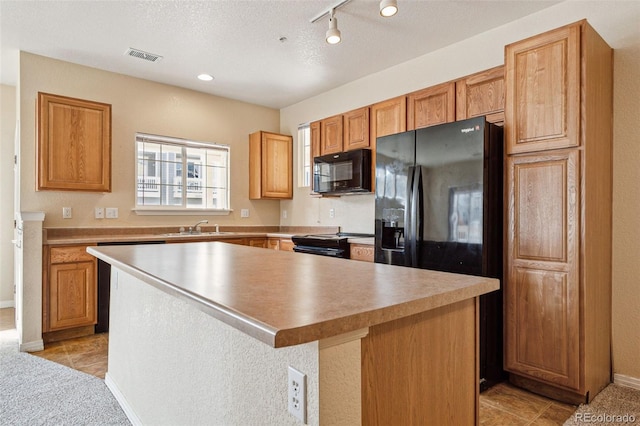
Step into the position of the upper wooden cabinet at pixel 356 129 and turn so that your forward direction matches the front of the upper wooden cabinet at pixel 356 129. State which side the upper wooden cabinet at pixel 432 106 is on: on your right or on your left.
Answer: on your left

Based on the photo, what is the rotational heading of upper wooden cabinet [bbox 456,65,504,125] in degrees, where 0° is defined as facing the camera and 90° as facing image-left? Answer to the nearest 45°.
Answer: approximately 45°

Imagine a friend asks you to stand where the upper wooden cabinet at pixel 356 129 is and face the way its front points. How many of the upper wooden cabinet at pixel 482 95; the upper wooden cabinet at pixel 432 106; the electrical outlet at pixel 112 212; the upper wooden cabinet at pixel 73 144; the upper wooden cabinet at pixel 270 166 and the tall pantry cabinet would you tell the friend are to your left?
3

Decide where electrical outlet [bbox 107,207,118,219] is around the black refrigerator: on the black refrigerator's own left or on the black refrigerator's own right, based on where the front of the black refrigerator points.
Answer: on the black refrigerator's own right

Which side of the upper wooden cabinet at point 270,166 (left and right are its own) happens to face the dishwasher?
right

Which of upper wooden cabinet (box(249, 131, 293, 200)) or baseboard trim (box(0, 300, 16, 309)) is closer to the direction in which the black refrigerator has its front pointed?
the baseboard trim

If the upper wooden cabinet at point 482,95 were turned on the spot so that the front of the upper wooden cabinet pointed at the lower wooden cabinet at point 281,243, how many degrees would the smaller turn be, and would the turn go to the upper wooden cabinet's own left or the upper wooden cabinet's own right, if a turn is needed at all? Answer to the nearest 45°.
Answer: approximately 45° to the upper wooden cabinet's own right
